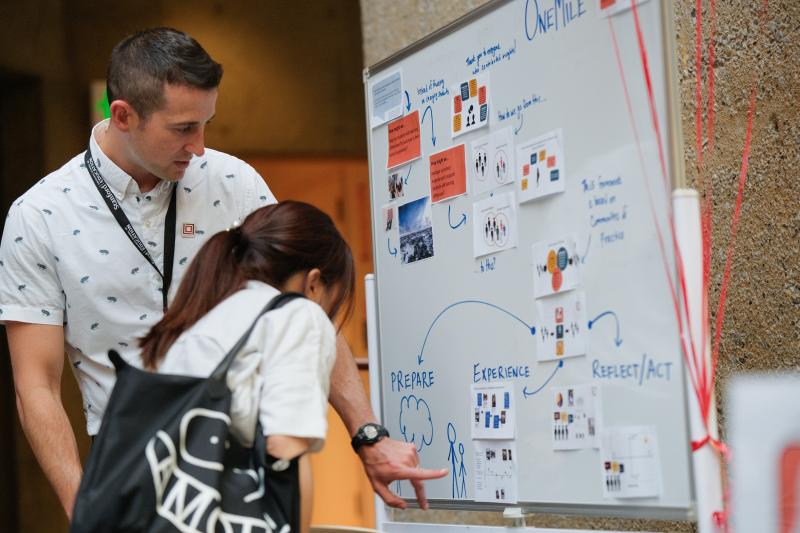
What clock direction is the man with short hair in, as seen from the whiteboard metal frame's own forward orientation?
The man with short hair is roughly at 2 o'clock from the whiteboard metal frame.

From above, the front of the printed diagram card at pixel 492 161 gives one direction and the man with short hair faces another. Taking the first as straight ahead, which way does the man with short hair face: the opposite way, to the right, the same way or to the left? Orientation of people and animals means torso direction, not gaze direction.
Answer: to the left

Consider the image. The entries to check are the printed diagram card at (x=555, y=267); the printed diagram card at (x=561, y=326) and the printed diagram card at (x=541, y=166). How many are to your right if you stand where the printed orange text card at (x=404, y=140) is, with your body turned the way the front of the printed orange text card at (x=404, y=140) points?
0

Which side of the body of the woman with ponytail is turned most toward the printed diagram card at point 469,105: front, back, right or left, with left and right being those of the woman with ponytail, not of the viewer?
front

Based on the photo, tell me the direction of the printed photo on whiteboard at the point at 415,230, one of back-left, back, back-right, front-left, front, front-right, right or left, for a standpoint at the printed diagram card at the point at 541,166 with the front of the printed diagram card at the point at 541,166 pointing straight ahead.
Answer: right

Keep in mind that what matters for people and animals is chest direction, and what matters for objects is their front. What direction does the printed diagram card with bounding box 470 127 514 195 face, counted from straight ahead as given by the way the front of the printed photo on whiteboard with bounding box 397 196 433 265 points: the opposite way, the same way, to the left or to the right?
the same way

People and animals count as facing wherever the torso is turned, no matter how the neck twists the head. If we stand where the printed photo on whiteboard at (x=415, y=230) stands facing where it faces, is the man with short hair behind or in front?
in front

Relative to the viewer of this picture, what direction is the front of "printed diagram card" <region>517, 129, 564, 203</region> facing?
facing the viewer and to the left of the viewer

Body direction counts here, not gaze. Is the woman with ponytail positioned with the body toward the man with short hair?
no

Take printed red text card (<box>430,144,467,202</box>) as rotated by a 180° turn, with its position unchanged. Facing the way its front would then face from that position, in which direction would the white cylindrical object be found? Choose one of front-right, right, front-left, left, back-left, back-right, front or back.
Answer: right

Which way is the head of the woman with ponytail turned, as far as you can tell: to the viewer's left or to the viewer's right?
to the viewer's right

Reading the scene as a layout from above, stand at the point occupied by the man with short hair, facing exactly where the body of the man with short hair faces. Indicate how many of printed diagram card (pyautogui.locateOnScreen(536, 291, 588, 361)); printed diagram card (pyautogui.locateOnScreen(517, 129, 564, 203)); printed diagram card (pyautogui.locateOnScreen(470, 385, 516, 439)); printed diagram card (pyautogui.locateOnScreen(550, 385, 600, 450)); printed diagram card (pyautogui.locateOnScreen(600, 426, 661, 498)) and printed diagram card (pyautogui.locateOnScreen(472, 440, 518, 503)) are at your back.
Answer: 0

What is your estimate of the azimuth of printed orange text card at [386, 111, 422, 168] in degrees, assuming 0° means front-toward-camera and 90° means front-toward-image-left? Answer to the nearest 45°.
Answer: approximately 45°

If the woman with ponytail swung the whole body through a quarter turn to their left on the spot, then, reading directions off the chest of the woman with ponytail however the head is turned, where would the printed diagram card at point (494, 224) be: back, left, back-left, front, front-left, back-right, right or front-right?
right

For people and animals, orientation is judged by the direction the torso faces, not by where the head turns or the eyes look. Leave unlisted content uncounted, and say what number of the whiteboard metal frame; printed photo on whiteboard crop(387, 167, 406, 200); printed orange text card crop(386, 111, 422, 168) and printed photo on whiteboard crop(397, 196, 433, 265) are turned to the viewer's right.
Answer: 0

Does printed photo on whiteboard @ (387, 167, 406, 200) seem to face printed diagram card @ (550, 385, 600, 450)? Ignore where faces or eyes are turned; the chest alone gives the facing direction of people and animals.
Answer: no

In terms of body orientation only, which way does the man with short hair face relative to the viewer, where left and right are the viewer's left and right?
facing the viewer and to the right of the viewer
